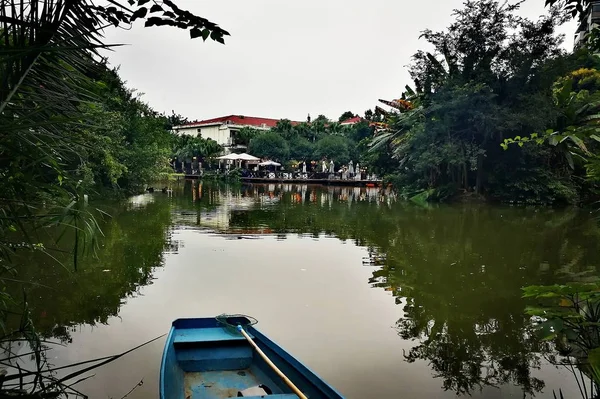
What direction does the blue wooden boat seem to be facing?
away from the camera

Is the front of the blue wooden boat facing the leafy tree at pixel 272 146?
yes

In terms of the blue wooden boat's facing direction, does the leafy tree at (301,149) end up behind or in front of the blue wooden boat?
in front

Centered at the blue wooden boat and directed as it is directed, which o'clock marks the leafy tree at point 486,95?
The leafy tree is roughly at 1 o'clock from the blue wooden boat.
